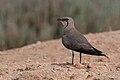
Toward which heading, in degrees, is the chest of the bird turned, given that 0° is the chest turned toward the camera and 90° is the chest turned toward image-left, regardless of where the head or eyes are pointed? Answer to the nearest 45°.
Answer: approximately 90°
